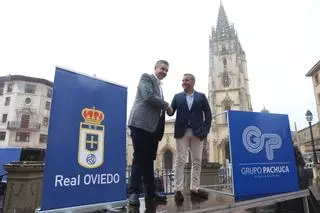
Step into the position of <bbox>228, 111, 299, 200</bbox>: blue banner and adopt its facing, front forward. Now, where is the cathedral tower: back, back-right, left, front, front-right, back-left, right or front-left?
back-left

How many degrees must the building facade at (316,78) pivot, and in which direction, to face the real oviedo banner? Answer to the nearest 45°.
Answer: approximately 45° to its left

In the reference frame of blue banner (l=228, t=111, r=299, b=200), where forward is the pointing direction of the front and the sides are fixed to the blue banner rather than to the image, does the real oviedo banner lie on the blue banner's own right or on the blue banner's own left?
on the blue banner's own right

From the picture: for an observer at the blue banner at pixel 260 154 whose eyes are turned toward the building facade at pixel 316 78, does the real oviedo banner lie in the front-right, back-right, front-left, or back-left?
back-left

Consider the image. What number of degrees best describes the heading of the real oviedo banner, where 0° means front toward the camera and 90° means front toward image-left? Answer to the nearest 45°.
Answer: approximately 315°

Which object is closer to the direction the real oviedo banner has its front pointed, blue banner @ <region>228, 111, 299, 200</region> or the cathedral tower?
the blue banner

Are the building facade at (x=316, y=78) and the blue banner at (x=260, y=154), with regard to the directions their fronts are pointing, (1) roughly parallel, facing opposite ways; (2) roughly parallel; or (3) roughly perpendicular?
roughly perpendicular

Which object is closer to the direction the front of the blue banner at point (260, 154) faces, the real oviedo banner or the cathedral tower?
the real oviedo banner

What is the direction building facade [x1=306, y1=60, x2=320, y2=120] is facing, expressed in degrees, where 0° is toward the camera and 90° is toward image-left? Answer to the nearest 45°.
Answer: approximately 45°

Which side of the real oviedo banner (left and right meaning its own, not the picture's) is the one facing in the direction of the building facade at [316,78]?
left
